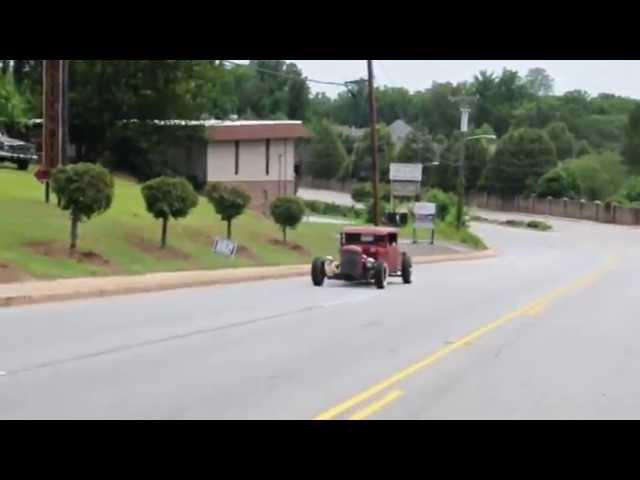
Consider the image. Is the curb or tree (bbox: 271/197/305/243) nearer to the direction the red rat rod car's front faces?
the curb

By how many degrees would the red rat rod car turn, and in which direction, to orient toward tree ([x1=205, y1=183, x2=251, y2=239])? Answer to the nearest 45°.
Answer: approximately 90° to its right

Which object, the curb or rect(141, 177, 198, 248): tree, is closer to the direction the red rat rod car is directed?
the curb

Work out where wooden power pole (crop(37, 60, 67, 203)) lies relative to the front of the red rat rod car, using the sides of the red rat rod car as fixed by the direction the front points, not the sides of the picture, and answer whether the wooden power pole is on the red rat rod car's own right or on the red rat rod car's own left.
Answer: on the red rat rod car's own right

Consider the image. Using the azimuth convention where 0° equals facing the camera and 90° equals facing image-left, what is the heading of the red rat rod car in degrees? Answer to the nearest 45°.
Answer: approximately 45°

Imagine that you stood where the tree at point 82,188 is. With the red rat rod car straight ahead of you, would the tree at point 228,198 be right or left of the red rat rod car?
left

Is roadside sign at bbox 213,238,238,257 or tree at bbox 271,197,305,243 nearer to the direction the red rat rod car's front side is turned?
the roadside sign

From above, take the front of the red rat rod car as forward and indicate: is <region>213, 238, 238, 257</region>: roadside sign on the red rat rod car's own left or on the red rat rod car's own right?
on the red rat rod car's own right

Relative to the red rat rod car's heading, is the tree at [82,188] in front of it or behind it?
in front

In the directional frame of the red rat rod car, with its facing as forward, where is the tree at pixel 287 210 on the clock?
The tree is roughly at 4 o'clock from the red rat rod car.
